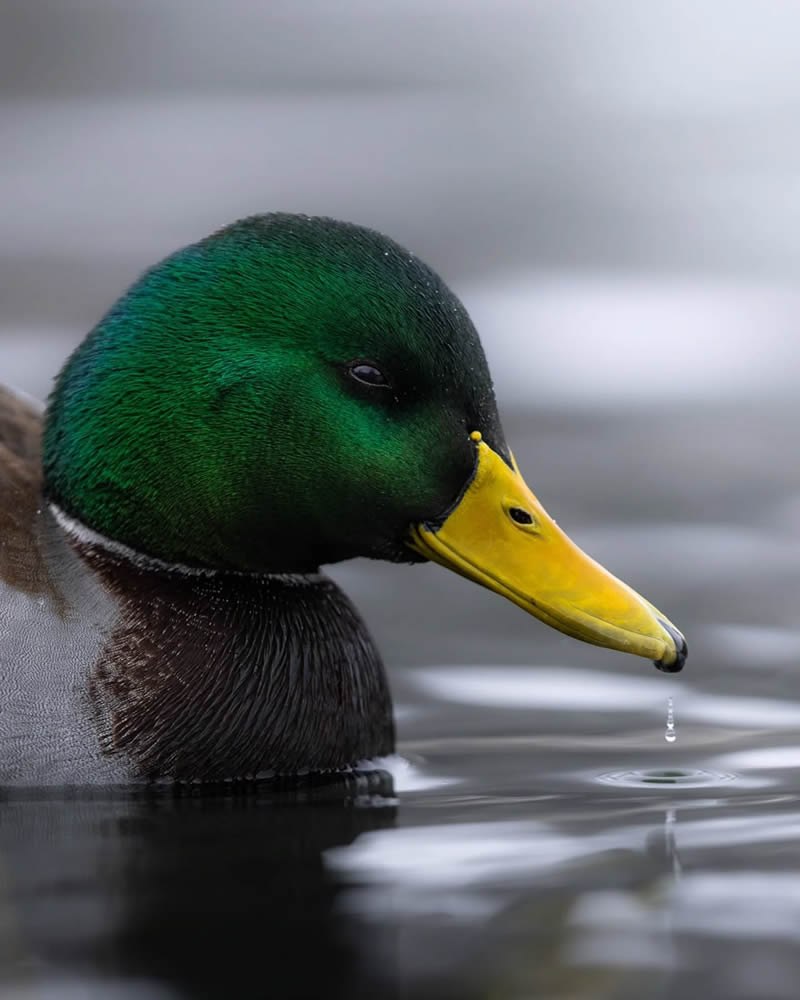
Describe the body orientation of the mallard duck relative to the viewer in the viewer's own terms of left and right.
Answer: facing to the right of the viewer
